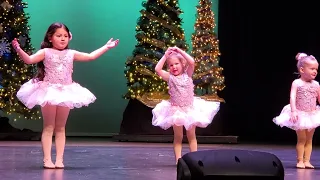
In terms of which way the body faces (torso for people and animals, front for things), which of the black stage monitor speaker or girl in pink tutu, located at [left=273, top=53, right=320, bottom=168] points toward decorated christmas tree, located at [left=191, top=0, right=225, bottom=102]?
the black stage monitor speaker

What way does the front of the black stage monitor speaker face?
away from the camera

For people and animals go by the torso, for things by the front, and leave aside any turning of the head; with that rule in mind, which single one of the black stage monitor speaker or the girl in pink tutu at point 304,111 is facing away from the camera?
the black stage monitor speaker

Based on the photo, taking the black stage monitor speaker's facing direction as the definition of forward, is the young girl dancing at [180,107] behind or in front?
in front

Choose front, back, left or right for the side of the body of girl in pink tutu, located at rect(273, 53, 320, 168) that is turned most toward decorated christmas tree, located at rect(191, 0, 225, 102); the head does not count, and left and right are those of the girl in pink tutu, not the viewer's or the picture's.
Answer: back

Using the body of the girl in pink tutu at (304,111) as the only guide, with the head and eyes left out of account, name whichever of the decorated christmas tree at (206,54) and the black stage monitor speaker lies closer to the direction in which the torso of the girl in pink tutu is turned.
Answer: the black stage monitor speaker

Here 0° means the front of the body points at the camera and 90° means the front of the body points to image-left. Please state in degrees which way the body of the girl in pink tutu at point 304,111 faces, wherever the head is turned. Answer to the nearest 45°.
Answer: approximately 315°

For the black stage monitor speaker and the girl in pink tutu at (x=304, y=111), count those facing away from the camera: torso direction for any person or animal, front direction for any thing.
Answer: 1

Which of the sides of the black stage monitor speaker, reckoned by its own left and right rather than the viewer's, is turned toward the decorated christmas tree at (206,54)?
front
